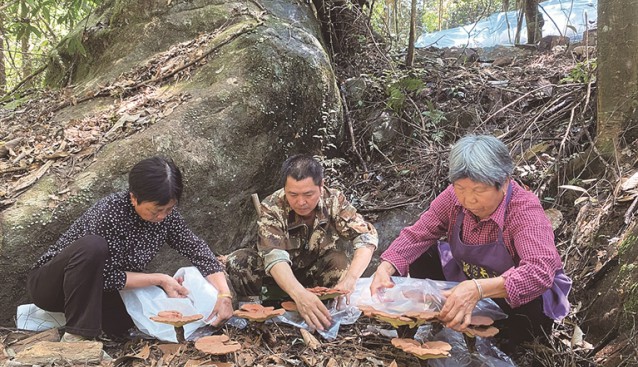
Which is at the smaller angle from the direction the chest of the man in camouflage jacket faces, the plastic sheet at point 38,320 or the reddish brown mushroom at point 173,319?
the reddish brown mushroom

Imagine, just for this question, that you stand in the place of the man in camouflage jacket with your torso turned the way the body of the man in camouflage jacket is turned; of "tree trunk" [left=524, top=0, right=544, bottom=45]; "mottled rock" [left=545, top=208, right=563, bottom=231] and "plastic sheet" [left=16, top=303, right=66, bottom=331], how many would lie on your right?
1

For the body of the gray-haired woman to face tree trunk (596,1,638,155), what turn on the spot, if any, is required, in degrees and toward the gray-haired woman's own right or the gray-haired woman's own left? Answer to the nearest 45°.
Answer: approximately 180°

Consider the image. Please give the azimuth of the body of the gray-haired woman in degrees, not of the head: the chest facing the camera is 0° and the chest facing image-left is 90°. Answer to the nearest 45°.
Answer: approximately 45°

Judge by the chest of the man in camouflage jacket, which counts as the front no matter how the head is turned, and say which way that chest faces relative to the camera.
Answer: toward the camera

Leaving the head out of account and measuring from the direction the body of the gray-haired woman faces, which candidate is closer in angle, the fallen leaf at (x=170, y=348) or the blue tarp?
the fallen leaf

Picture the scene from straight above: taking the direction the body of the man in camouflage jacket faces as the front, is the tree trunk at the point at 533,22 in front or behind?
behind

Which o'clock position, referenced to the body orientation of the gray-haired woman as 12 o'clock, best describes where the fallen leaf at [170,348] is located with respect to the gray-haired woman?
The fallen leaf is roughly at 1 o'clock from the gray-haired woman.

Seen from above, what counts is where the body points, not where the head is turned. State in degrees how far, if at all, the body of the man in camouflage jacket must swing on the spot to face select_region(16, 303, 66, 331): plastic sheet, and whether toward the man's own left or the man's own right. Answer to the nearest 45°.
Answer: approximately 90° to the man's own right

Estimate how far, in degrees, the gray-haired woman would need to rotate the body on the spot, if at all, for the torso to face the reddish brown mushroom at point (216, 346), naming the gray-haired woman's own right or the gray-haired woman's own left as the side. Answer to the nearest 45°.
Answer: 0° — they already face it

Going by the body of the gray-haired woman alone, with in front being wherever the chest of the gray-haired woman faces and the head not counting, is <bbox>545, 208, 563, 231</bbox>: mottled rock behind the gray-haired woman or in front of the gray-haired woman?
behind

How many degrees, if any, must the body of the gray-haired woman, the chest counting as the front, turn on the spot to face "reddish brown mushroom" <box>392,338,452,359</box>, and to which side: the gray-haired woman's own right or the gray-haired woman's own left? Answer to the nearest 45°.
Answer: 0° — they already face it

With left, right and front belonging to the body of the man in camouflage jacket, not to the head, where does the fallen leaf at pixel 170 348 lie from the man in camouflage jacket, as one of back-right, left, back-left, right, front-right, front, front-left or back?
front-right
